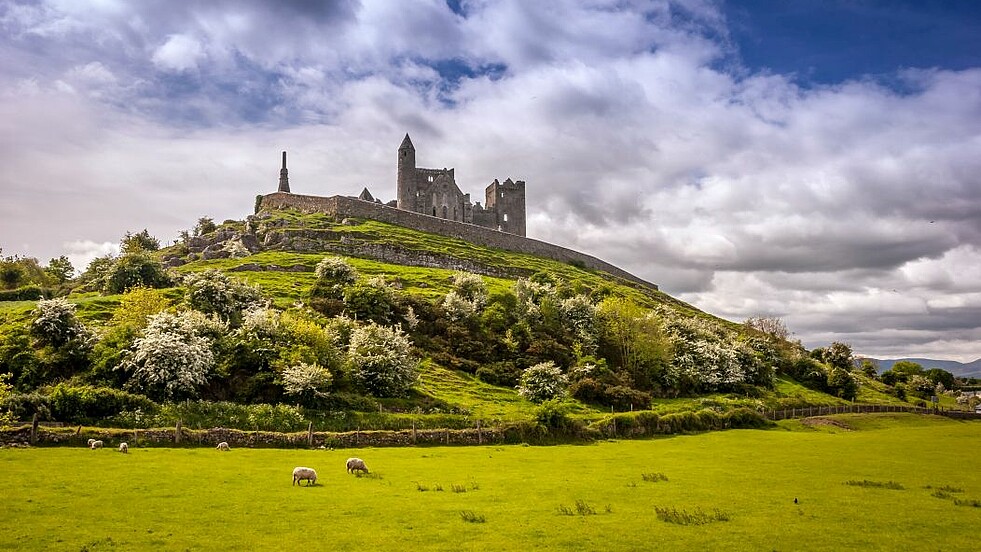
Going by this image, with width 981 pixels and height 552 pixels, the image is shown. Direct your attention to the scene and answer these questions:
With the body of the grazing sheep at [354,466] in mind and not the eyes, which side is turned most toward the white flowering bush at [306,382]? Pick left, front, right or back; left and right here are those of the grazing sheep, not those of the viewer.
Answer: left

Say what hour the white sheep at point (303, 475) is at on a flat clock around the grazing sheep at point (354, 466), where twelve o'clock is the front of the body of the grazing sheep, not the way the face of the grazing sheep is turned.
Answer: The white sheep is roughly at 4 o'clock from the grazing sheep.

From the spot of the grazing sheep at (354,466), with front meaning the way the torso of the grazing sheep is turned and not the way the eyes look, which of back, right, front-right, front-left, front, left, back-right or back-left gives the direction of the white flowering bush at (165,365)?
back-left

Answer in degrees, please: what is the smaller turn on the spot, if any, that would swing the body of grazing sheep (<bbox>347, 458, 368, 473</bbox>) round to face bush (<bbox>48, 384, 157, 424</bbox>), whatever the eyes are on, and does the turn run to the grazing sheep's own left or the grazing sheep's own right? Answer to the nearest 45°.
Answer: approximately 135° to the grazing sheep's own left

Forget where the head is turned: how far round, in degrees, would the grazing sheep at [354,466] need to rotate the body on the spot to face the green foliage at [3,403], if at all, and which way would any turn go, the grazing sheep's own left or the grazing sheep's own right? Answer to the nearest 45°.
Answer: approximately 180°

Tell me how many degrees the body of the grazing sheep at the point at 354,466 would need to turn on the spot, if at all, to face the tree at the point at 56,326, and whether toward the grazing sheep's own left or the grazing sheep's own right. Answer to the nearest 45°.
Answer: approximately 135° to the grazing sheep's own left

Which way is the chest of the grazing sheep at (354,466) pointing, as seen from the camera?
to the viewer's right
